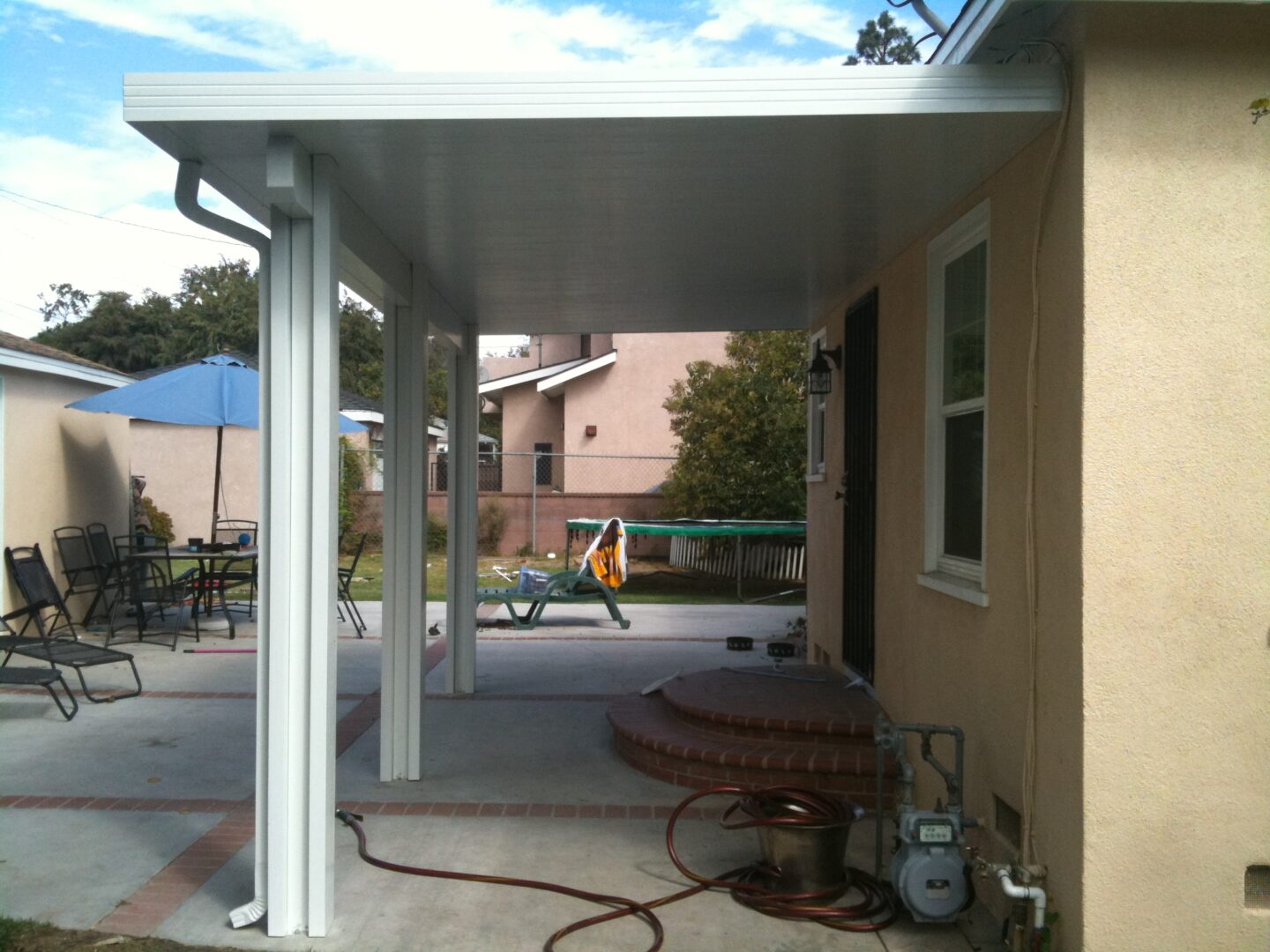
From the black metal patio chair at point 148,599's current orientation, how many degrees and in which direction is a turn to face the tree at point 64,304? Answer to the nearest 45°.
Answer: approximately 45° to its left

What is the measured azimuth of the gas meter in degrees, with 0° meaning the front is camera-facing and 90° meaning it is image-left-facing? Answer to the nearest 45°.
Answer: approximately 0°

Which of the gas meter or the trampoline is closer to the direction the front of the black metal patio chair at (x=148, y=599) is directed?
the trampoline

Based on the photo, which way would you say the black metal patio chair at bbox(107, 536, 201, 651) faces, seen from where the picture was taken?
facing away from the viewer and to the right of the viewer

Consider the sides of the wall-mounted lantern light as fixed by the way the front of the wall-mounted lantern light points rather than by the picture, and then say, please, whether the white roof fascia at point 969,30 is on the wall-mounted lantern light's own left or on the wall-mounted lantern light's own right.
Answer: on the wall-mounted lantern light's own left

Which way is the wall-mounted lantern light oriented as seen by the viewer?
to the viewer's left

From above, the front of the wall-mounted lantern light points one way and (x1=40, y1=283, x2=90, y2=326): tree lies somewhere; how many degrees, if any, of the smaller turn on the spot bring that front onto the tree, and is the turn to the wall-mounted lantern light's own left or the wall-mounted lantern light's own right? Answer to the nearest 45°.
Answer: approximately 45° to the wall-mounted lantern light's own right

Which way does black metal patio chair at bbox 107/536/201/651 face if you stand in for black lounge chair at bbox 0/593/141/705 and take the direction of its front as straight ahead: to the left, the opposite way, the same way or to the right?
to the left

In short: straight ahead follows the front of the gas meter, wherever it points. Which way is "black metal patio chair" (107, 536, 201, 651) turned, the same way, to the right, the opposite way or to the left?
the opposite way

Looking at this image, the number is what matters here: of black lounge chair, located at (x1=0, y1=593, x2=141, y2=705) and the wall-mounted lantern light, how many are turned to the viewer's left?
1

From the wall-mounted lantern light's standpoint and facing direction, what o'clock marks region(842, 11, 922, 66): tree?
The tree is roughly at 3 o'clock from the wall-mounted lantern light.

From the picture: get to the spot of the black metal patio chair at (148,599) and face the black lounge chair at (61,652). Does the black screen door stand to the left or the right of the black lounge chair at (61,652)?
left

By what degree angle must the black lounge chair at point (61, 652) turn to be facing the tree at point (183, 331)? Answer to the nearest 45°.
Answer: approximately 135° to its left

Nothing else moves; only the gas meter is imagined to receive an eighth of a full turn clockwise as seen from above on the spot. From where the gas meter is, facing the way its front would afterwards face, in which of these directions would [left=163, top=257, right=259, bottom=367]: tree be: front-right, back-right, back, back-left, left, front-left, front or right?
right
